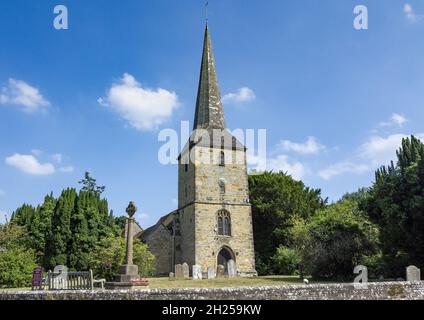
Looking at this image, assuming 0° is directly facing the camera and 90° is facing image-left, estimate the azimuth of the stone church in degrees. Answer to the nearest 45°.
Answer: approximately 0°

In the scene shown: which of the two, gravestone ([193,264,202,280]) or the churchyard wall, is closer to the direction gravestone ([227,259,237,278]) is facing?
the churchyard wall

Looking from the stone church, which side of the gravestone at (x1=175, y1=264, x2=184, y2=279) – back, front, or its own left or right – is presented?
back

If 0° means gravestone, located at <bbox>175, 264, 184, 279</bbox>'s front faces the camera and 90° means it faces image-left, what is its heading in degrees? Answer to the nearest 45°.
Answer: approximately 0°

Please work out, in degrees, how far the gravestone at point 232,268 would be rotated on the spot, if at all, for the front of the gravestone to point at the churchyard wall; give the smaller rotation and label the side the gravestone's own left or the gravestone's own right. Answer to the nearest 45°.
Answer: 0° — it already faces it
